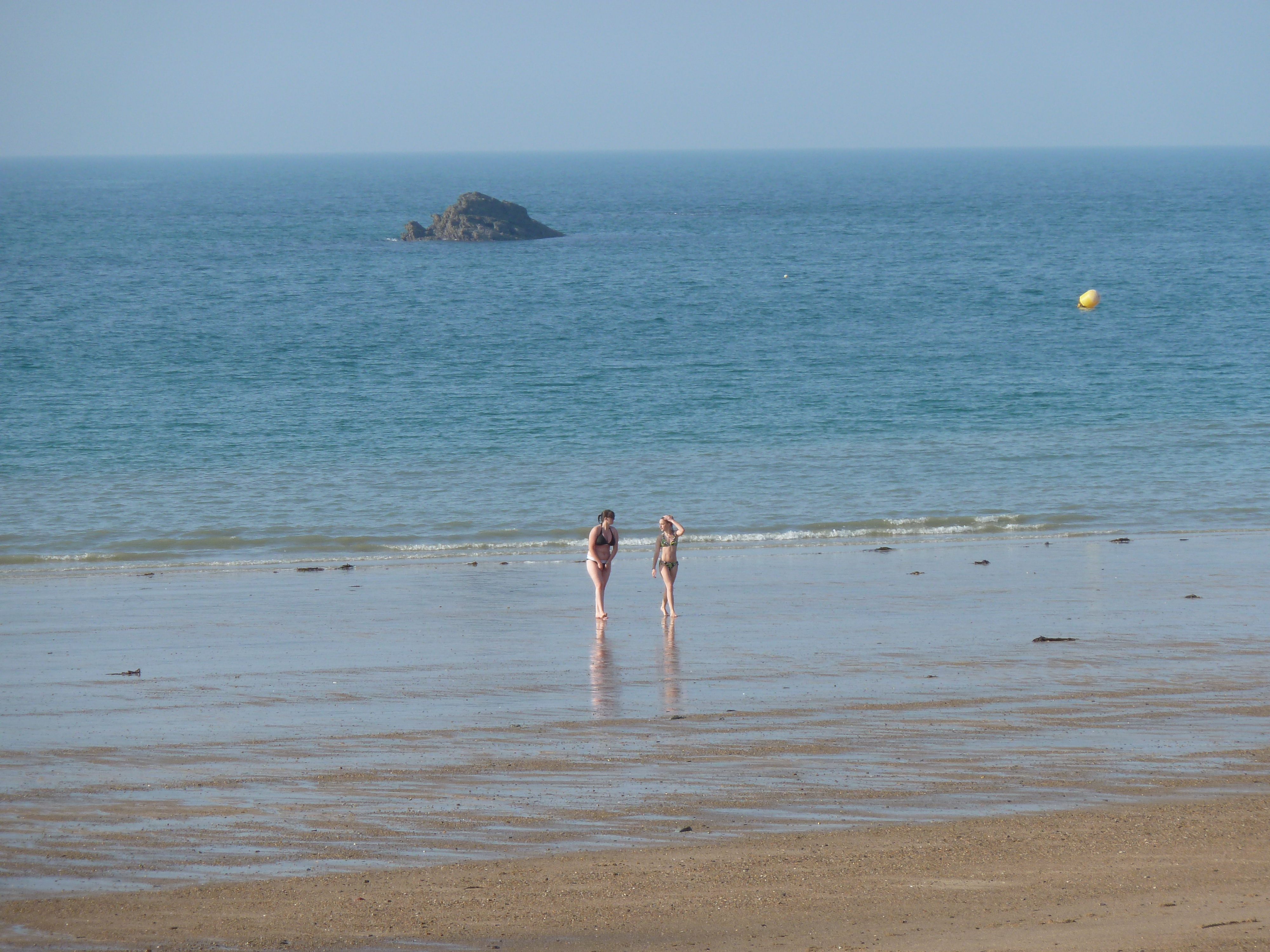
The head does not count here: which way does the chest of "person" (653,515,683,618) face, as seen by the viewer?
toward the camera

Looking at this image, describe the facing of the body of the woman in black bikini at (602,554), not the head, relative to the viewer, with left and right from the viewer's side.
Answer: facing the viewer and to the right of the viewer
